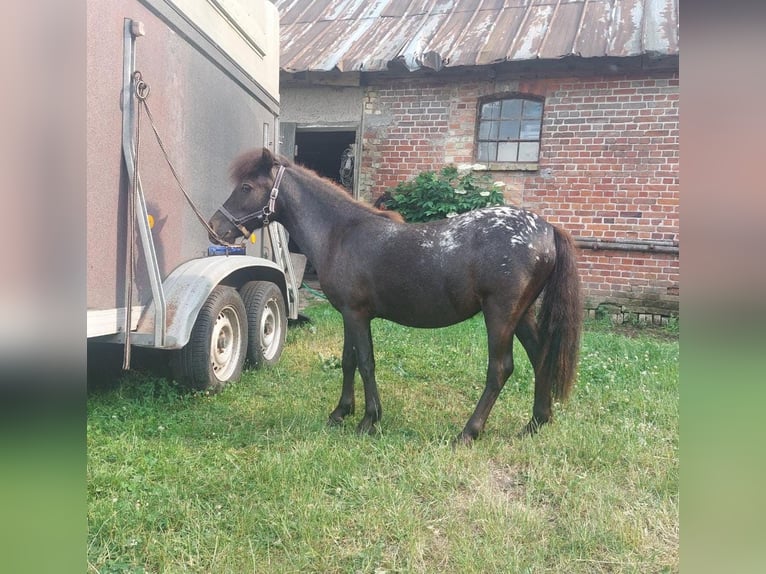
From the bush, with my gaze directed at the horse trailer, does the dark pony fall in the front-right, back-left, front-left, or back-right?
front-left

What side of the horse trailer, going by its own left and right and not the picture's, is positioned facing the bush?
back

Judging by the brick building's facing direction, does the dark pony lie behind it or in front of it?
in front

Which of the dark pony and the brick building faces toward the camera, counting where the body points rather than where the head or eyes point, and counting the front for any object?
the brick building

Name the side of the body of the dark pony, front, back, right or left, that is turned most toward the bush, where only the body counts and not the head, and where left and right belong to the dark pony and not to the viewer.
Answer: right

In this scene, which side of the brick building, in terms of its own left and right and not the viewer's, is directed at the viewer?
front

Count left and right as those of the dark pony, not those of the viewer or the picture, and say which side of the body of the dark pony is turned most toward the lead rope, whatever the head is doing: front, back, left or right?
front

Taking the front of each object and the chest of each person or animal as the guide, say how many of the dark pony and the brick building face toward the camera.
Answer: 1

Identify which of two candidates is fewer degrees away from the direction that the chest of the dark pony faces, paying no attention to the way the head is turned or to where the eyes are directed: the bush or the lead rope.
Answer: the lead rope

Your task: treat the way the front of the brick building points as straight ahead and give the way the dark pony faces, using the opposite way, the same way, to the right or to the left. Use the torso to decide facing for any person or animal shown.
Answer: to the right

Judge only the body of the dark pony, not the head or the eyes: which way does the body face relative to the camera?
to the viewer's left

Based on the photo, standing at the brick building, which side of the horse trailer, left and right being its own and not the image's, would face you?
back

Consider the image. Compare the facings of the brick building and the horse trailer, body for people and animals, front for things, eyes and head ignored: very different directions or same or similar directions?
same or similar directions

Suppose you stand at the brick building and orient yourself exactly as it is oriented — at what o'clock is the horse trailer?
The horse trailer is roughly at 1 o'clock from the brick building.
